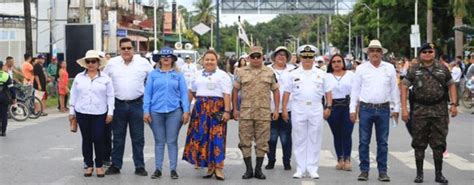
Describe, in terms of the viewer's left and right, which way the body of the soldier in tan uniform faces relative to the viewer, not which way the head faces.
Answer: facing the viewer

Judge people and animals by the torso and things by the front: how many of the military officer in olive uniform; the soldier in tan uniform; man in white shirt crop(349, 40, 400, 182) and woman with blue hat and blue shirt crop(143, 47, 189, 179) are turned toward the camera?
4

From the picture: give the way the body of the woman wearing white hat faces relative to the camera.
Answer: toward the camera

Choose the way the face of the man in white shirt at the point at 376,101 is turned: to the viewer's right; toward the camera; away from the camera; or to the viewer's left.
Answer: toward the camera

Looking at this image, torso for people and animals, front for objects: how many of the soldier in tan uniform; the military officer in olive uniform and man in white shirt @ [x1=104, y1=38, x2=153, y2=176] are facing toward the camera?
3

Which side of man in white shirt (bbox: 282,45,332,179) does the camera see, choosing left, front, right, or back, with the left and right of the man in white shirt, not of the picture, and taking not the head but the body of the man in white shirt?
front

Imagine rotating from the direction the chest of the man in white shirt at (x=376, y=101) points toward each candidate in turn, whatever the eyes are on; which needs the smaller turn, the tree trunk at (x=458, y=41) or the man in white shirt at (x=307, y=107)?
the man in white shirt

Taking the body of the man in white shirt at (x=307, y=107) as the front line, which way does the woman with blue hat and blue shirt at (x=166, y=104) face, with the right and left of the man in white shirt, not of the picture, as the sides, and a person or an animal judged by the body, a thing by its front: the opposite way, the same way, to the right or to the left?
the same way

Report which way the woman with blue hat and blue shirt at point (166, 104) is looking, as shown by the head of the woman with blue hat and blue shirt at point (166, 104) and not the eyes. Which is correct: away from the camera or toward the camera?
toward the camera

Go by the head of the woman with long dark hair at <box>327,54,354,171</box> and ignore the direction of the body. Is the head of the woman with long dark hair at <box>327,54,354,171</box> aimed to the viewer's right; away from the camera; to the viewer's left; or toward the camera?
toward the camera

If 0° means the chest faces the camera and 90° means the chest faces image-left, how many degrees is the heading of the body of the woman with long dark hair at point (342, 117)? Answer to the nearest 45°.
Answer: approximately 0°

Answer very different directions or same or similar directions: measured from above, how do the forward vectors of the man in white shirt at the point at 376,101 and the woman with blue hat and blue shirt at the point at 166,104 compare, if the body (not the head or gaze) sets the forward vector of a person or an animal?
same or similar directions

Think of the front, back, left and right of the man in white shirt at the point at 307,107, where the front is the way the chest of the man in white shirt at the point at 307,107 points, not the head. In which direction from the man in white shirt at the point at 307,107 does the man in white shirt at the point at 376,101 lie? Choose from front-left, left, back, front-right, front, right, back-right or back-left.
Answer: left

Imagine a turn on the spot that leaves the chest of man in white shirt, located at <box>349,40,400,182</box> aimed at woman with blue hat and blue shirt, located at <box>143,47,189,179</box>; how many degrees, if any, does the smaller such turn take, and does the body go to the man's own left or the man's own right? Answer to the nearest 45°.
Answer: approximately 90° to the man's own right

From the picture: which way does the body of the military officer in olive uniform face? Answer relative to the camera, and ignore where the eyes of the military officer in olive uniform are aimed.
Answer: toward the camera
